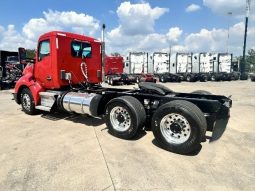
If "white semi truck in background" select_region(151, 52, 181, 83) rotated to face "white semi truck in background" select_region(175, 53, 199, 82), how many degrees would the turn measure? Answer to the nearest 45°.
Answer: approximately 90° to its right

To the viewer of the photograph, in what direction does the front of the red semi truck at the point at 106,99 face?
facing away from the viewer and to the left of the viewer

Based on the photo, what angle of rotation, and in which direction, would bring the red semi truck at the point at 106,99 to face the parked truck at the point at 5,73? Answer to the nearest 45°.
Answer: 0° — it already faces it

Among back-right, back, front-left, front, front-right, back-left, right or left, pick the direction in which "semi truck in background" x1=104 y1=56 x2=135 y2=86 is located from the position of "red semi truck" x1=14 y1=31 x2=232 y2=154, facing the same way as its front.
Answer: front-right

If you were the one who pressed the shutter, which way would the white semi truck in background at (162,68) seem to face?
facing away from the viewer and to the left of the viewer

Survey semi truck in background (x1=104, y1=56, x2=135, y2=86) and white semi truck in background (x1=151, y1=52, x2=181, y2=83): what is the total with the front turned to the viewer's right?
0

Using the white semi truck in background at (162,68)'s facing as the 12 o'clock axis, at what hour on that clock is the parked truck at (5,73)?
The parked truck is roughly at 9 o'clock from the white semi truck in background.
